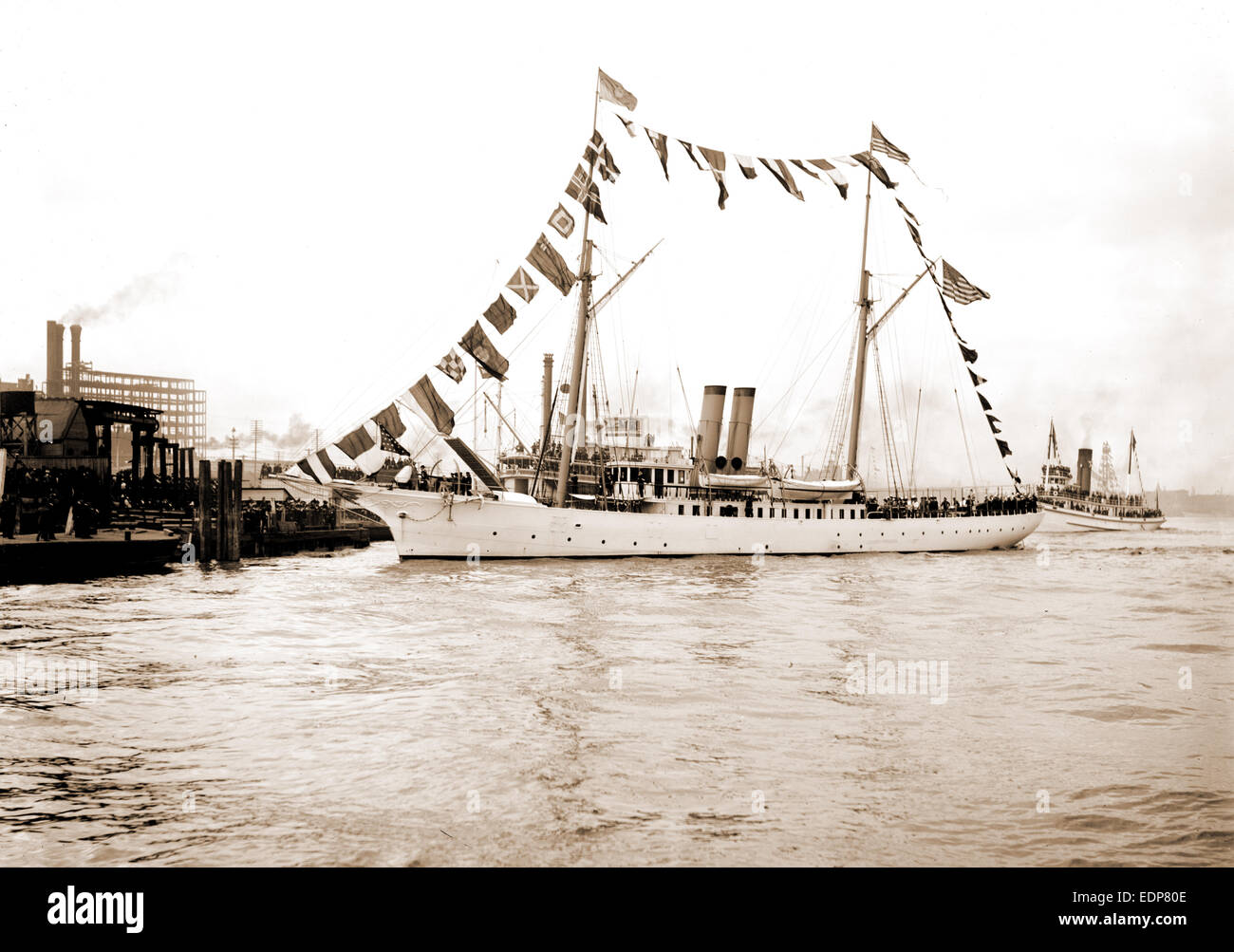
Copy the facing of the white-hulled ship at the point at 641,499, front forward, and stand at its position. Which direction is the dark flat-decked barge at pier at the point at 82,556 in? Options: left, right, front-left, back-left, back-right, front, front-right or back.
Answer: front-left

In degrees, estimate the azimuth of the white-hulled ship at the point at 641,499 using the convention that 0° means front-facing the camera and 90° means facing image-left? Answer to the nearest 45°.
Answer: approximately 90°

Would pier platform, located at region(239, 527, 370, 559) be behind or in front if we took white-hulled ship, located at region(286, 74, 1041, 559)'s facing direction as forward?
in front

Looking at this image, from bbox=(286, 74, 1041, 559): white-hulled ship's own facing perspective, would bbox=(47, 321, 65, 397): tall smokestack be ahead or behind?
ahead
